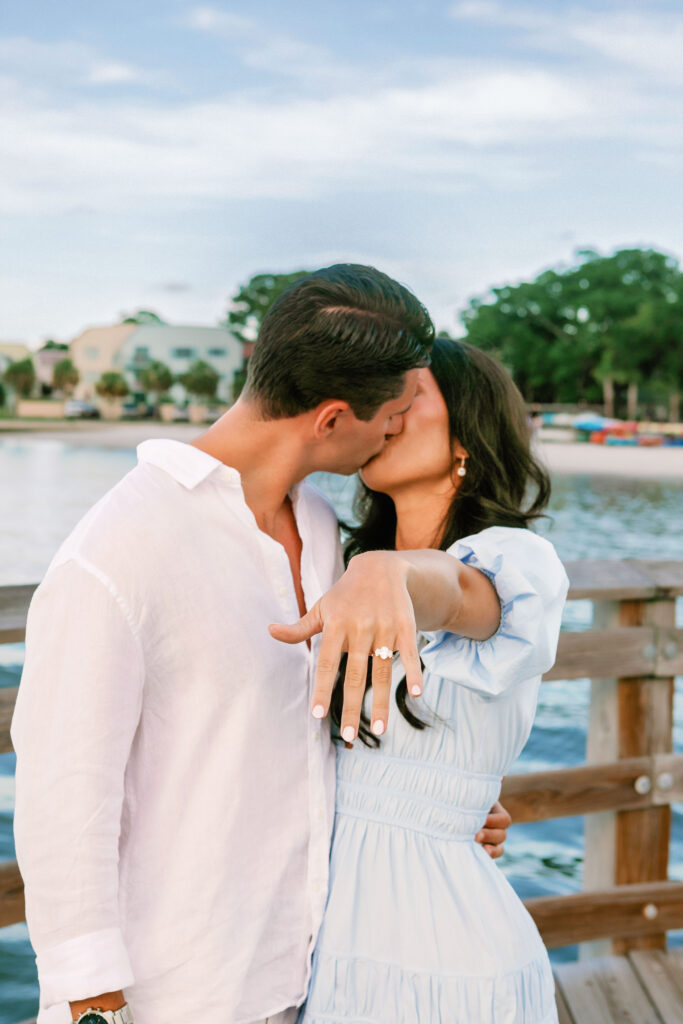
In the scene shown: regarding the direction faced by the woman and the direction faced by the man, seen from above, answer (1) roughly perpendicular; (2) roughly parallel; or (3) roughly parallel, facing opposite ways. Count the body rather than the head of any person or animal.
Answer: roughly perpendicular

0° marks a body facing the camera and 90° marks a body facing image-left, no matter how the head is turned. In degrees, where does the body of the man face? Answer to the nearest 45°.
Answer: approximately 315°

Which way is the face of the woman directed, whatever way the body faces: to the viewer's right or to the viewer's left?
to the viewer's left

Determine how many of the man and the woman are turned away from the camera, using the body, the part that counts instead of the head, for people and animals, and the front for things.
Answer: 0

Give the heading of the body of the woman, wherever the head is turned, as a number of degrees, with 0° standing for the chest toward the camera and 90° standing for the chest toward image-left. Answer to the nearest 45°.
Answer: approximately 45°

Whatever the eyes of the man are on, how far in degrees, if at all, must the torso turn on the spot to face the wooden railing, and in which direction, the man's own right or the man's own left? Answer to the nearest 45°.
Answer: approximately 90° to the man's own left
